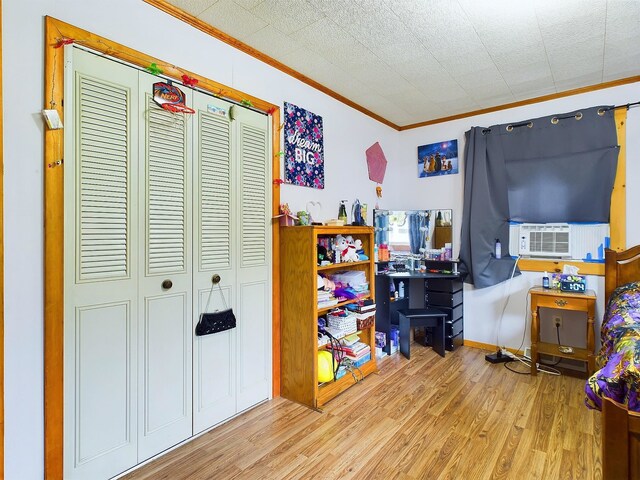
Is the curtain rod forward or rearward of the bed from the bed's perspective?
rearward

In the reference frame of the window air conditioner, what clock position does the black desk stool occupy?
The black desk stool is roughly at 2 o'clock from the window air conditioner.

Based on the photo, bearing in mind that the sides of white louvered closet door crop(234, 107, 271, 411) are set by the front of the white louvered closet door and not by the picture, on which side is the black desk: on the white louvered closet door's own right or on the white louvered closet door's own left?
on the white louvered closet door's own left

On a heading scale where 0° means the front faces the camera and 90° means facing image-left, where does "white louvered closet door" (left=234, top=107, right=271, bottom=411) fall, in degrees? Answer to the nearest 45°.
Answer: approximately 315°

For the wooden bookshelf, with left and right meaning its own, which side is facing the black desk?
left

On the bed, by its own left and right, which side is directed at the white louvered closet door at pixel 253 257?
right

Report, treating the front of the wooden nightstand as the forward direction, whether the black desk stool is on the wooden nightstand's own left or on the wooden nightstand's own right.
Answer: on the wooden nightstand's own right

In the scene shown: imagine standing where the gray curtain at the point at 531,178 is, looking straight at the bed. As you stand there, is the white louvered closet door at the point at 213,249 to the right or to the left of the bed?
right
